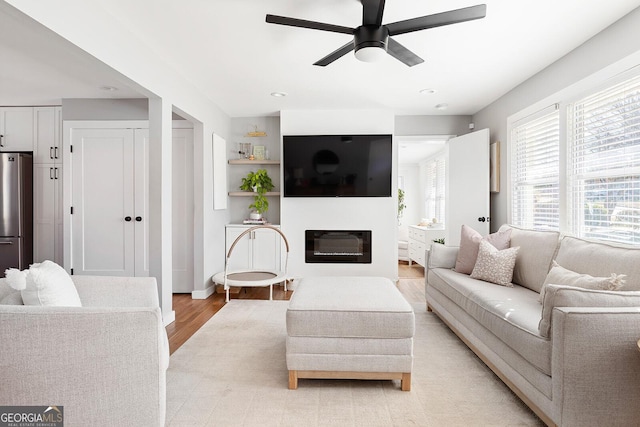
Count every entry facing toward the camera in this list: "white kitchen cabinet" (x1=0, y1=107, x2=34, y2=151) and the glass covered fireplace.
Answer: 2

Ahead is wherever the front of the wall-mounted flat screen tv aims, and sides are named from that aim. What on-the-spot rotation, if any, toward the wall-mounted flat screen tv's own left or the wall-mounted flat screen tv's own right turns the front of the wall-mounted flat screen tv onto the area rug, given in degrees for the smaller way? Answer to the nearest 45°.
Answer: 0° — it already faces it

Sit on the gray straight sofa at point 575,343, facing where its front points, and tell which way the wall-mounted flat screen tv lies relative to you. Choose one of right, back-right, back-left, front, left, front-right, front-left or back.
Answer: right

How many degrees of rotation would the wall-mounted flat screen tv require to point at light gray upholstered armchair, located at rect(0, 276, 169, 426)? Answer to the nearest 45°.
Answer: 0° — it already faces it

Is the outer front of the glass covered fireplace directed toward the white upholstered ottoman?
yes

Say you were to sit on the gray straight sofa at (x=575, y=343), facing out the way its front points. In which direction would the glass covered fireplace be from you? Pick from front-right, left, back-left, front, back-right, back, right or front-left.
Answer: right

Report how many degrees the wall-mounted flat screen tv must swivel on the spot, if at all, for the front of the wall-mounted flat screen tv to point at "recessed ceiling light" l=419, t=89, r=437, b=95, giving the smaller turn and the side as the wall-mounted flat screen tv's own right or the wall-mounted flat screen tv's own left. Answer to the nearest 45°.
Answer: approximately 45° to the wall-mounted flat screen tv's own left

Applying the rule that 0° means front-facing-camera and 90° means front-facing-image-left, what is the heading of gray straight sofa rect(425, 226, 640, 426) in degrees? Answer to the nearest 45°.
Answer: approximately 45°

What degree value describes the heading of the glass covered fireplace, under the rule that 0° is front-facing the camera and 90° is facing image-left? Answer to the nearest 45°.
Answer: approximately 0°

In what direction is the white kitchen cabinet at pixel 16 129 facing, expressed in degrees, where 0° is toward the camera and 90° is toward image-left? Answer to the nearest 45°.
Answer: approximately 0°

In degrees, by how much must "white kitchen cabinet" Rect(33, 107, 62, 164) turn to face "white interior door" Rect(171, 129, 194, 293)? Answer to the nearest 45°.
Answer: approximately 45° to its left

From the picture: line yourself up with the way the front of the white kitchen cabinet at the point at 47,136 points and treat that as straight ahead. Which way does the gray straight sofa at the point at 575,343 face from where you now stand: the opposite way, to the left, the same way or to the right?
to the right

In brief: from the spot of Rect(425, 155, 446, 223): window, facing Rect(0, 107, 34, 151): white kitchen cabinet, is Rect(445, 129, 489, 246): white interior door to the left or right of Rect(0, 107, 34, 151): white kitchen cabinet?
left
